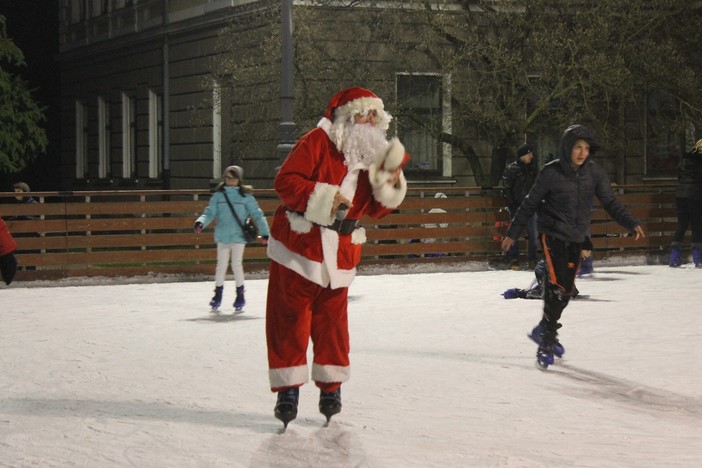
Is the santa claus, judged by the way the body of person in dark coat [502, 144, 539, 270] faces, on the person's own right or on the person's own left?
on the person's own right

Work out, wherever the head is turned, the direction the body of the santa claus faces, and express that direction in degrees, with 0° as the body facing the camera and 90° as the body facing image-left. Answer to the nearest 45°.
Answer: approximately 315°

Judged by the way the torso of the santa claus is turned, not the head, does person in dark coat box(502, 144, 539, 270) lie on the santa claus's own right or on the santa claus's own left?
on the santa claus's own left

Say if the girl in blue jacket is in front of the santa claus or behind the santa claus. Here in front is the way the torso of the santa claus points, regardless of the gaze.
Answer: behind

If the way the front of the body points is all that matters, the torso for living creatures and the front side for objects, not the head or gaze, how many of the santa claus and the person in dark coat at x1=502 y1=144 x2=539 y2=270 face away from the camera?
0

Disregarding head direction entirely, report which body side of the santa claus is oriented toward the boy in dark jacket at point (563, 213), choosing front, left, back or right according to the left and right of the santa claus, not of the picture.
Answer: left

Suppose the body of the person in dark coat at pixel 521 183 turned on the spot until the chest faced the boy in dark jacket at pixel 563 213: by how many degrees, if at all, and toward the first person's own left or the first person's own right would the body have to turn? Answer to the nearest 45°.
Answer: approximately 45° to the first person's own right
